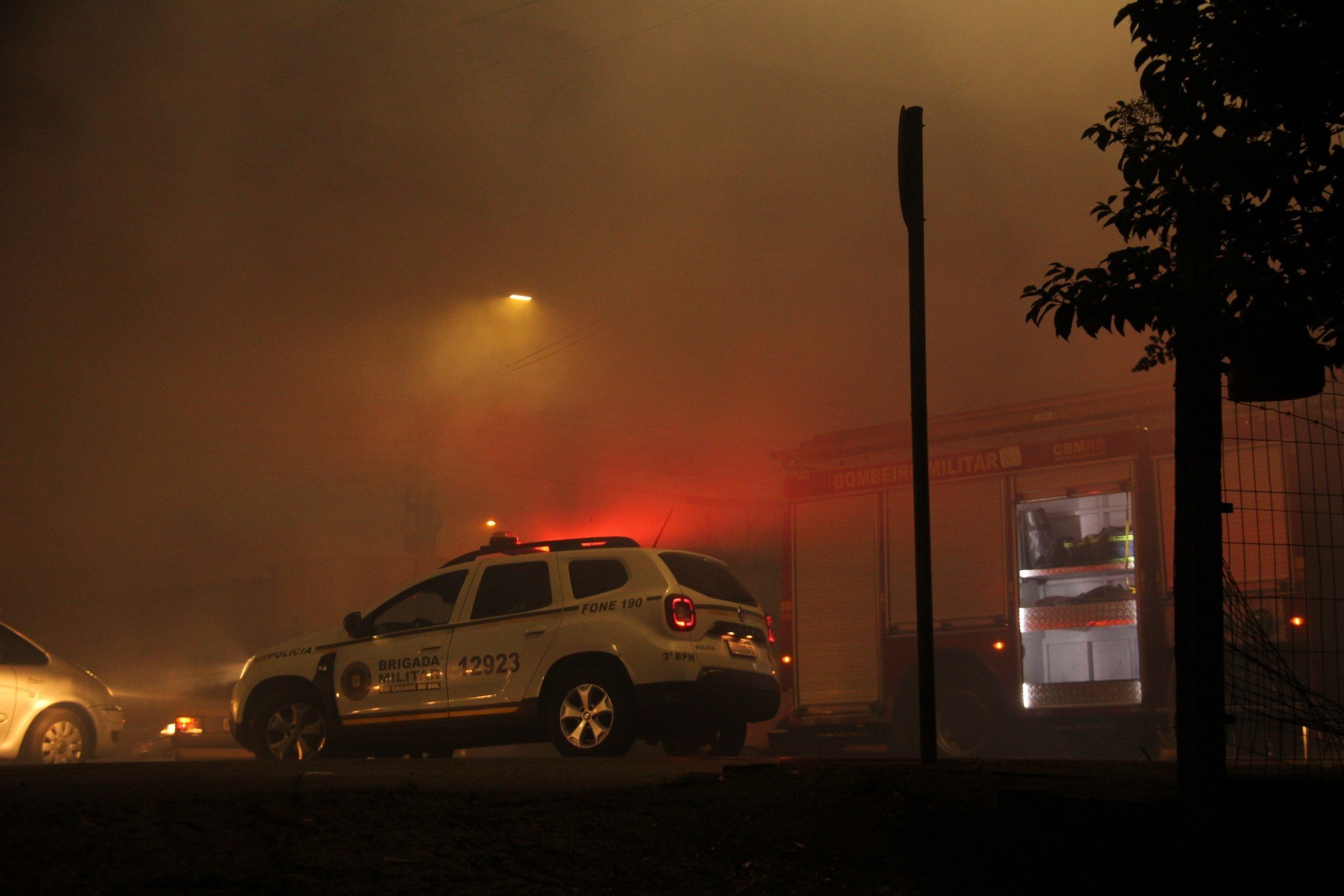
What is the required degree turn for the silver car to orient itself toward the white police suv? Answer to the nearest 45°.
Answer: approximately 45° to its right

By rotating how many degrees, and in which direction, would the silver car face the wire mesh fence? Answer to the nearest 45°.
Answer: approximately 45° to its right

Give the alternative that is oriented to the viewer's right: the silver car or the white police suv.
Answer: the silver car

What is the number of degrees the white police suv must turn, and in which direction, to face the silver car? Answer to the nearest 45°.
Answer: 0° — it already faces it

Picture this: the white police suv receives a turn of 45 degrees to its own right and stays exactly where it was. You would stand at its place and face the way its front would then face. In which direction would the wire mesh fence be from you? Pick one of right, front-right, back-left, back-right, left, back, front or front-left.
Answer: right

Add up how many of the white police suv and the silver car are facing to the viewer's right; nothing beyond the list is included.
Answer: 1

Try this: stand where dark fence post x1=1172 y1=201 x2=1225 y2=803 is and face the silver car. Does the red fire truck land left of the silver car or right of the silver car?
right

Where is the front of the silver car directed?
to the viewer's right

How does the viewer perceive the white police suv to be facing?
facing away from the viewer and to the left of the viewer

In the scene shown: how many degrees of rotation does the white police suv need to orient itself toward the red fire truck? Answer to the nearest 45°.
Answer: approximately 90° to its right
